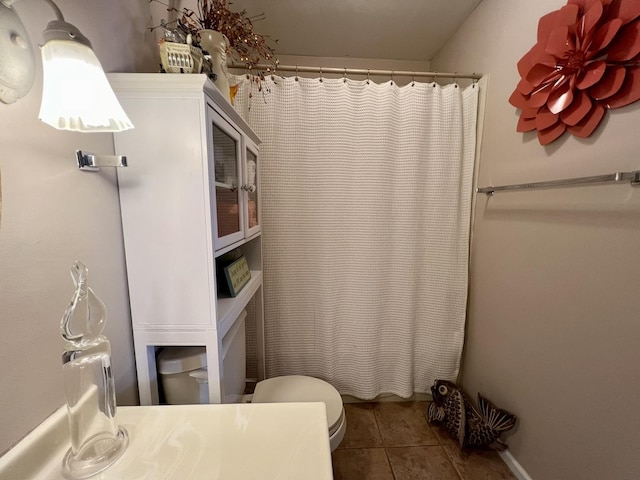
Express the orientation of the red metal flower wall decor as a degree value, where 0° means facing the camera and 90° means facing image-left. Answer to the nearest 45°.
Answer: approximately 45°

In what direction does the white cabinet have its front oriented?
to the viewer's right

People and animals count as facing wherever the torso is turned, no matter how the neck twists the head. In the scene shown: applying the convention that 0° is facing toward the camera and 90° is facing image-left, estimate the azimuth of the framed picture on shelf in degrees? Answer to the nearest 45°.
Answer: approximately 315°

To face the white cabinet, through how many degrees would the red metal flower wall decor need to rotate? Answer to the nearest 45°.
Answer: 0° — it already faces it

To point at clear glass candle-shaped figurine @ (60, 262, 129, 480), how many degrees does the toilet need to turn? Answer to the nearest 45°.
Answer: approximately 135° to its right

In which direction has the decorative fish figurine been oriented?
to the viewer's left

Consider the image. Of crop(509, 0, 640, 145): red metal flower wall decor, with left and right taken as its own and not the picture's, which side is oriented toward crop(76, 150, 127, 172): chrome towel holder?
front

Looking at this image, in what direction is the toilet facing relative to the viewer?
to the viewer's right

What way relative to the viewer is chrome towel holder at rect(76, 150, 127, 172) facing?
to the viewer's right
